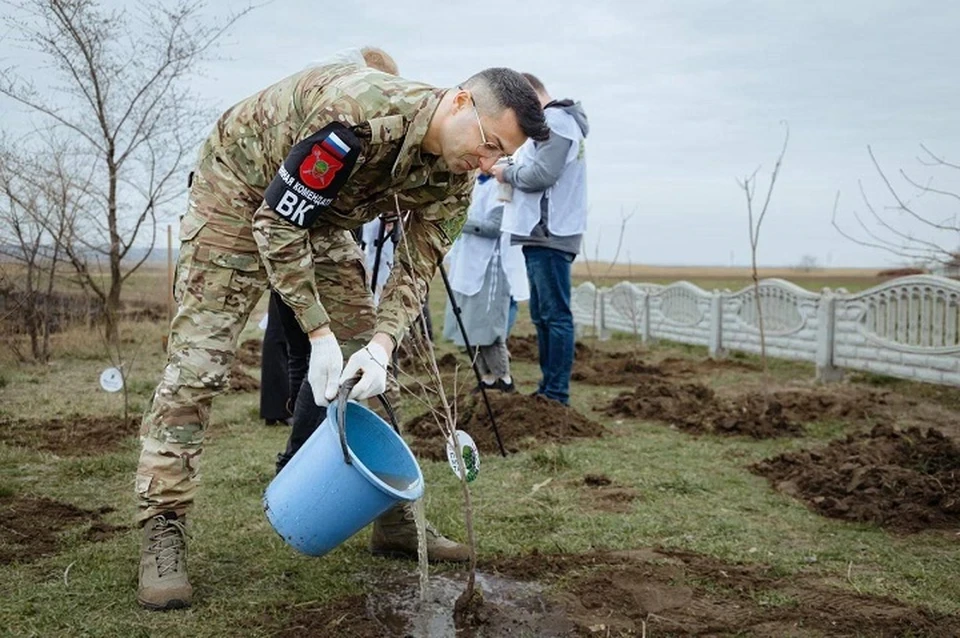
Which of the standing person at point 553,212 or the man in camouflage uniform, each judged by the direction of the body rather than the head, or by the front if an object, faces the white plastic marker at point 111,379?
the standing person

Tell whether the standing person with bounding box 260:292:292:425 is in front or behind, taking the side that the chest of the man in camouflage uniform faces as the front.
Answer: behind

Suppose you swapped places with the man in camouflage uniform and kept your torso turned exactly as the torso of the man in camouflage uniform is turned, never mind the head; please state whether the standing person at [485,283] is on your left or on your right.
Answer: on your left

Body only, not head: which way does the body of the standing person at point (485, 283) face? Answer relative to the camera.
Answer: to the viewer's right

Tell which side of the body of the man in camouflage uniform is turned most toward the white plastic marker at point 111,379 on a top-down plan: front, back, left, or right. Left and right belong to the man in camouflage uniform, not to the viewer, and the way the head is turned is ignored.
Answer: back

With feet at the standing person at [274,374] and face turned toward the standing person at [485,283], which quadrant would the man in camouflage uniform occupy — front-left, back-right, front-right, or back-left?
back-right

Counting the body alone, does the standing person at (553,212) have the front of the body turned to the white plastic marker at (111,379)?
yes

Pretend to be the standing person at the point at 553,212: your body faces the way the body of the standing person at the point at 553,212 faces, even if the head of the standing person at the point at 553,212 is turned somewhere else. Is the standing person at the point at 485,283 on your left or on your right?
on your right

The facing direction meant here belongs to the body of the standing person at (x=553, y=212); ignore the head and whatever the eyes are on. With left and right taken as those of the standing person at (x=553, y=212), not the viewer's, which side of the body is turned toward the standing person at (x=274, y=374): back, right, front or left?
front

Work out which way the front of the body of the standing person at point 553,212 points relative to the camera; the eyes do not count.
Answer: to the viewer's left

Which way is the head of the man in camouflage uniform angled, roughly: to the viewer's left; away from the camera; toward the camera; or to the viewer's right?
to the viewer's right

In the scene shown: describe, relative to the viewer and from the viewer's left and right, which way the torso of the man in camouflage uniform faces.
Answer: facing the viewer and to the right of the viewer

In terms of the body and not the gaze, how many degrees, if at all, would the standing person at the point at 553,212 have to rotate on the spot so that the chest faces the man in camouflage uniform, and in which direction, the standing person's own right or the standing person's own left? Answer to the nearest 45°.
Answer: approximately 90° to the standing person's own left
